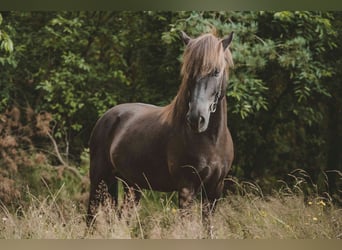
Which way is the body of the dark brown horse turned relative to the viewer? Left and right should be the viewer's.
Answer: facing the viewer and to the right of the viewer
